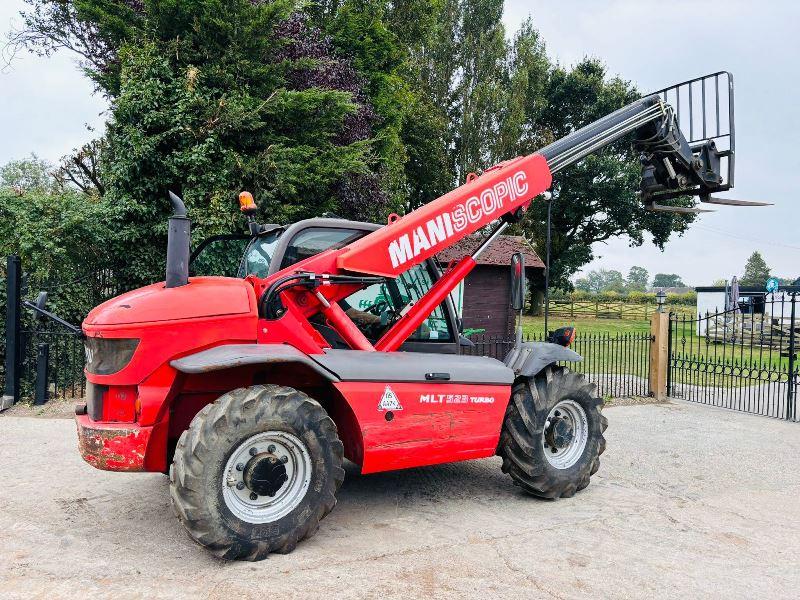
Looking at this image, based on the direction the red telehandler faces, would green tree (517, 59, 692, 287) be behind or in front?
in front

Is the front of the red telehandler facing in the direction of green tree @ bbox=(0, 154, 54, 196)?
no

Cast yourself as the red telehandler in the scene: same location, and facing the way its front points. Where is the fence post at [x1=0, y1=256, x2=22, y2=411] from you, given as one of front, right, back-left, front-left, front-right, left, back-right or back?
left

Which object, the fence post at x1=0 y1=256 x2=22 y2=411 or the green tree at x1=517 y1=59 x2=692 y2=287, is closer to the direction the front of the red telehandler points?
the green tree

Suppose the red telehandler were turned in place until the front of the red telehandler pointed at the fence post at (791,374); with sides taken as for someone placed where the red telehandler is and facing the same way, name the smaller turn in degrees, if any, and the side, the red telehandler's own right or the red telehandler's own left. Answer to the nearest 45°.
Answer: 0° — it already faces it

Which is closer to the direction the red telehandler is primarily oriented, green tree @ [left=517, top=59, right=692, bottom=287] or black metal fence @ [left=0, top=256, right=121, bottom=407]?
the green tree

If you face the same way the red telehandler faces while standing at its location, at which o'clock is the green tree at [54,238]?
The green tree is roughly at 9 o'clock from the red telehandler.

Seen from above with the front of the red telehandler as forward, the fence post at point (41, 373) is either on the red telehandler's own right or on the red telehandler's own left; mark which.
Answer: on the red telehandler's own left

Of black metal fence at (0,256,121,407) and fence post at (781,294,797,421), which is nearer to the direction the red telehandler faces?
the fence post

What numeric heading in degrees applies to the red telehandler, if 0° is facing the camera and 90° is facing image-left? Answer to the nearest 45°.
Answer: approximately 225°

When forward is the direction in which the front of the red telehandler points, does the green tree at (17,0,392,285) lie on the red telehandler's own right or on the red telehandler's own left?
on the red telehandler's own left

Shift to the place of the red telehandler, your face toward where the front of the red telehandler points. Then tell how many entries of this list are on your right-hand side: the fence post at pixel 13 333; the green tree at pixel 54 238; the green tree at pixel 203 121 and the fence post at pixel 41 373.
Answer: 0

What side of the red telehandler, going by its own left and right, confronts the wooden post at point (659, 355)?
front
